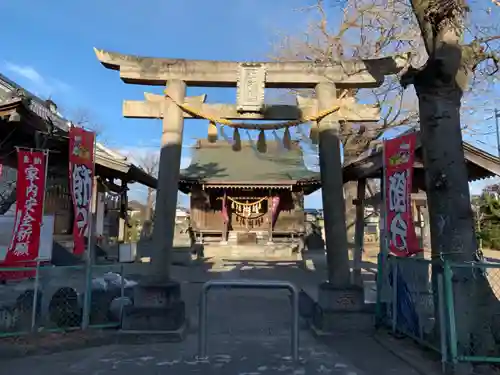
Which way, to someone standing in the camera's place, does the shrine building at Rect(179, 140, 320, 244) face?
facing the viewer

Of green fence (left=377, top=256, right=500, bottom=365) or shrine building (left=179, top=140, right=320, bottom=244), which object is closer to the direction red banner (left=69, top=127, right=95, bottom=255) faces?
the green fence

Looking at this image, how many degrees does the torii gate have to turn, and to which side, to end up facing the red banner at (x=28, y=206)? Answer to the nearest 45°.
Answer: approximately 90° to its right

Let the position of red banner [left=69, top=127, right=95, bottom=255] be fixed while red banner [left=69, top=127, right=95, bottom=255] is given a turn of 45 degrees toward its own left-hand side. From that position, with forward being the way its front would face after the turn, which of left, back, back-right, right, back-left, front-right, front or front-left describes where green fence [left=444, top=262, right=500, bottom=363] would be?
front

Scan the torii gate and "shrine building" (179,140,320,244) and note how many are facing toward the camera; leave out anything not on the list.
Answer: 2

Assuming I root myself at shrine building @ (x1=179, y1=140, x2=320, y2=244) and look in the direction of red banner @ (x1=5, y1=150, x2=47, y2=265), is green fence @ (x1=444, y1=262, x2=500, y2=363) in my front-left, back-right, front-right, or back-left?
front-left

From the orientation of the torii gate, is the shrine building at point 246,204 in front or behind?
behind

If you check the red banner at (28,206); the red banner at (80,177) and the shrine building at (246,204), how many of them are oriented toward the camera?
3

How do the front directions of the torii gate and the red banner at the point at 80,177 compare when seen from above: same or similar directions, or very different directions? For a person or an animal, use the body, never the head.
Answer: same or similar directions

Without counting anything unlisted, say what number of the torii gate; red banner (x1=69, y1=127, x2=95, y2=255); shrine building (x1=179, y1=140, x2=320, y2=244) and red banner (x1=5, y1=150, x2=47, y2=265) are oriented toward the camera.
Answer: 4

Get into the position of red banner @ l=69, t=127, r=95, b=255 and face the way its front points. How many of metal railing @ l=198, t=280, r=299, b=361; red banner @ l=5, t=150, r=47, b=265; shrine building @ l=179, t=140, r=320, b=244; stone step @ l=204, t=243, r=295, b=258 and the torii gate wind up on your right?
1

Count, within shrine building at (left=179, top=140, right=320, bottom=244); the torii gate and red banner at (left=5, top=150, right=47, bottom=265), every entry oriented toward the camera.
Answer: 3

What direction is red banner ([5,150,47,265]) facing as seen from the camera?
toward the camera

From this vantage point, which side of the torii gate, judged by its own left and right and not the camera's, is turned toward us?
front

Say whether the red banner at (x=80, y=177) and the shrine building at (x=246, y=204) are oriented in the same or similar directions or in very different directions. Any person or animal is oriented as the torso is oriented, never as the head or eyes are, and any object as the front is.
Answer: same or similar directions

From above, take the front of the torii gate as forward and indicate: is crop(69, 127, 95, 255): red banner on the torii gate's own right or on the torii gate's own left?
on the torii gate's own right
